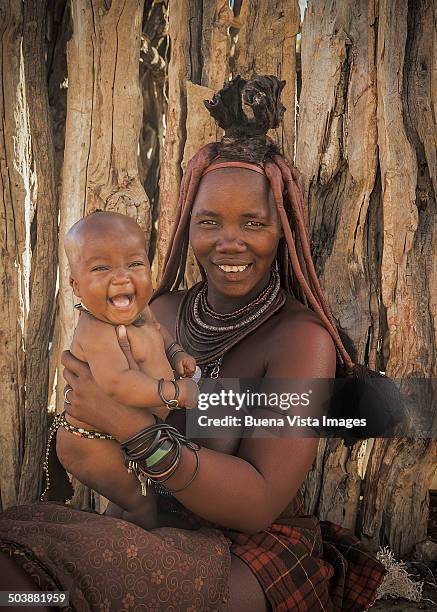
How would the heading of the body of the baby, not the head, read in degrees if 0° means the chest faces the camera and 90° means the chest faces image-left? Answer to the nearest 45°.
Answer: approximately 315°

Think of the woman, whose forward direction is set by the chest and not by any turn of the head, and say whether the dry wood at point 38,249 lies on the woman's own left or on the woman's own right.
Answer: on the woman's own right

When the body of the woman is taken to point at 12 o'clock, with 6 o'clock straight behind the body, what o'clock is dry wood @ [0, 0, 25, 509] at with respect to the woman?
The dry wood is roughly at 3 o'clock from the woman.

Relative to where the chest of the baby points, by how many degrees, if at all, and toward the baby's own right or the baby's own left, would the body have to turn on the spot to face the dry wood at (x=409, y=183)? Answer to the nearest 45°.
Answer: approximately 90° to the baby's own left

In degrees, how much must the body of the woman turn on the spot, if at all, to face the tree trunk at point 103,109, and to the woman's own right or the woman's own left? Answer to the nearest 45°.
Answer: approximately 90° to the woman's own right

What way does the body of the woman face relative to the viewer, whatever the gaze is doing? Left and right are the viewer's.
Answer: facing the viewer and to the left of the viewer

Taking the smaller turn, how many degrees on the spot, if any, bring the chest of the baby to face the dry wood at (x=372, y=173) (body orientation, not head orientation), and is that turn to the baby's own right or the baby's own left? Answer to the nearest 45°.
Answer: approximately 90° to the baby's own left

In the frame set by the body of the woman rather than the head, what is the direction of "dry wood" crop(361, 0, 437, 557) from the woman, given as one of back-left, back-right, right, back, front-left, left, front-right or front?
back

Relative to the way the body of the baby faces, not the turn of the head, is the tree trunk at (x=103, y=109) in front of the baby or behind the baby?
behind
